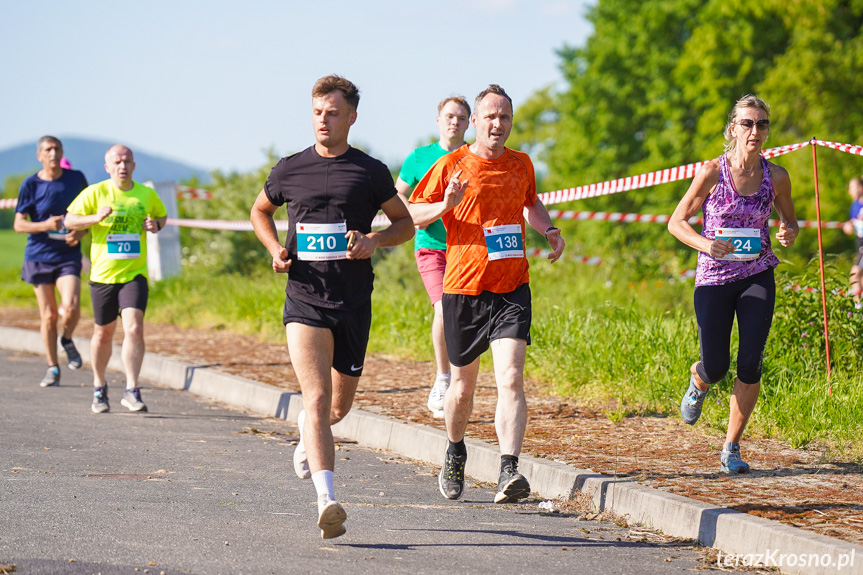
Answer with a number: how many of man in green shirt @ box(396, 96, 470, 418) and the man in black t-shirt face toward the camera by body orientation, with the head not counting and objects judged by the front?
2

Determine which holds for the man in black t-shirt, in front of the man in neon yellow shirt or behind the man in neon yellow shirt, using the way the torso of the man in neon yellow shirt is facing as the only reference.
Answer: in front

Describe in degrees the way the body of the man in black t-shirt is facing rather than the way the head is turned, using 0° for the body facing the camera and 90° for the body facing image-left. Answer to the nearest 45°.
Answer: approximately 0°

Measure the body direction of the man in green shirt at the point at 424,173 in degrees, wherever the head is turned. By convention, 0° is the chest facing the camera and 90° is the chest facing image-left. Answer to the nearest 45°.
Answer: approximately 0°

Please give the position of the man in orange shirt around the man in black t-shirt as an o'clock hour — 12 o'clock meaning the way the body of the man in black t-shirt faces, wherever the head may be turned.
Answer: The man in orange shirt is roughly at 8 o'clock from the man in black t-shirt.

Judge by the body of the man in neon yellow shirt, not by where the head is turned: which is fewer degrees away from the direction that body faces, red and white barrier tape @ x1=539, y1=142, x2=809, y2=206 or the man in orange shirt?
the man in orange shirt

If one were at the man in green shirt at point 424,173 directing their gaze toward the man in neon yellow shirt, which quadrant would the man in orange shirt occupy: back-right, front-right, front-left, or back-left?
back-left

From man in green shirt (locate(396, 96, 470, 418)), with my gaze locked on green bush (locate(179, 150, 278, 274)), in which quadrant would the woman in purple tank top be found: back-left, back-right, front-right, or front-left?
back-right

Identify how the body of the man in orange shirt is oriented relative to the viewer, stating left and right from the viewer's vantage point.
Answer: facing the viewer and to the right of the viewer

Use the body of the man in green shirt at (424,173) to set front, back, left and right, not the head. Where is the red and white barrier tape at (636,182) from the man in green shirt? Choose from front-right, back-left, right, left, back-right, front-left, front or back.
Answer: back-left

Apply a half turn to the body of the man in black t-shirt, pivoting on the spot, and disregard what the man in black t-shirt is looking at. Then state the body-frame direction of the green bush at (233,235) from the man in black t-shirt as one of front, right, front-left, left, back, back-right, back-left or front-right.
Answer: front

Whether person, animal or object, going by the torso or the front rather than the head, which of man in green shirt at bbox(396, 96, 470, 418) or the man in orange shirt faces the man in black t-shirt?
the man in green shirt

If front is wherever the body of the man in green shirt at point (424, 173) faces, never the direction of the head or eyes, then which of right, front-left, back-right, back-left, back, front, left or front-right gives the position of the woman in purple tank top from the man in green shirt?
front-left

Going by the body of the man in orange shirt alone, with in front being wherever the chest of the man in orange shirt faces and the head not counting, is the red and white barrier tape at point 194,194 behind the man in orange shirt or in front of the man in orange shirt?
behind
